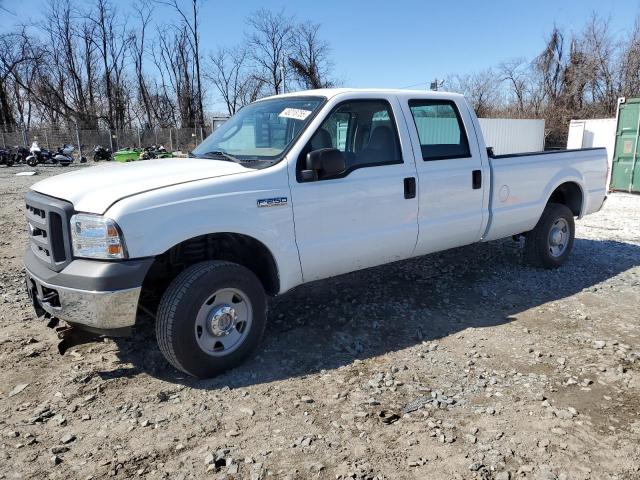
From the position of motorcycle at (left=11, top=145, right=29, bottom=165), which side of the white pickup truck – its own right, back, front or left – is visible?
right

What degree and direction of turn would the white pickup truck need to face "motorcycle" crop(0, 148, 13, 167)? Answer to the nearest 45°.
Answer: approximately 90° to its right

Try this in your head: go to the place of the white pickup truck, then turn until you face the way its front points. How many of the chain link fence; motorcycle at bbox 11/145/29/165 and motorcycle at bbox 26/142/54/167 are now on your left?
0

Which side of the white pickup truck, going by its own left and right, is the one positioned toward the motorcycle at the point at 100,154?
right

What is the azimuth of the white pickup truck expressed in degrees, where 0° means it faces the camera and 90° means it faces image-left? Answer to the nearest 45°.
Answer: approximately 45°

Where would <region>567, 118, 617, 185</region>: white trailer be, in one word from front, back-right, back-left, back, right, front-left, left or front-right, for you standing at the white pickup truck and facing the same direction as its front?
back

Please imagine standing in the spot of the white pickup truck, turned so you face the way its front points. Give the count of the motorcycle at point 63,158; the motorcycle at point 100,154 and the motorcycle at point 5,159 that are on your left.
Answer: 0

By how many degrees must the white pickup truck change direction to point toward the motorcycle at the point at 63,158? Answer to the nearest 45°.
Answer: approximately 90° to its right

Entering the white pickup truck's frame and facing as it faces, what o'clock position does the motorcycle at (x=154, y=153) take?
The motorcycle is roughly at 4 o'clock from the white pickup truck.

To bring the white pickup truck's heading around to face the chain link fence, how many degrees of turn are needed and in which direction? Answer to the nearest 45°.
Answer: approximately 90° to its right
